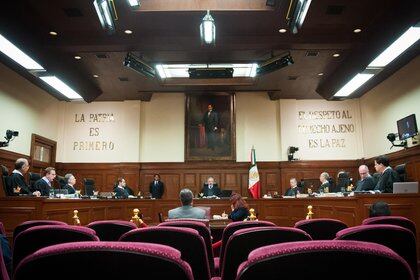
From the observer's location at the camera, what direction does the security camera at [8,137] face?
facing to the right of the viewer

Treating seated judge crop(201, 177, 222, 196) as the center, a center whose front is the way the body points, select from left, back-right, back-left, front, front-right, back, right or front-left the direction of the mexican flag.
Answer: left

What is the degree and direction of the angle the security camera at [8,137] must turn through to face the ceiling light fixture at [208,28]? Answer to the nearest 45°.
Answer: approximately 45° to its right

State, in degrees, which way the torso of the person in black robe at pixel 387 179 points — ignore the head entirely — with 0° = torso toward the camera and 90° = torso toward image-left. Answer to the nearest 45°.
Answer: approximately 90°

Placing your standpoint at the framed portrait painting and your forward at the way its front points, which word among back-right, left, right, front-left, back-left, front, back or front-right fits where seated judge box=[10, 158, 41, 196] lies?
front-right

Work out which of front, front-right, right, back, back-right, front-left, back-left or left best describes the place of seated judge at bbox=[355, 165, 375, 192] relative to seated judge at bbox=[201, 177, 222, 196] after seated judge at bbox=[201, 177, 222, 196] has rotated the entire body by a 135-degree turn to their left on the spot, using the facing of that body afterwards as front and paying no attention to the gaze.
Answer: right

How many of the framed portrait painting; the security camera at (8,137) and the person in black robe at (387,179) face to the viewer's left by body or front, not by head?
1

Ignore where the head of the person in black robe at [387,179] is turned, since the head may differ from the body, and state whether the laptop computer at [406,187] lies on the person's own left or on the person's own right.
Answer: on the person's own left
